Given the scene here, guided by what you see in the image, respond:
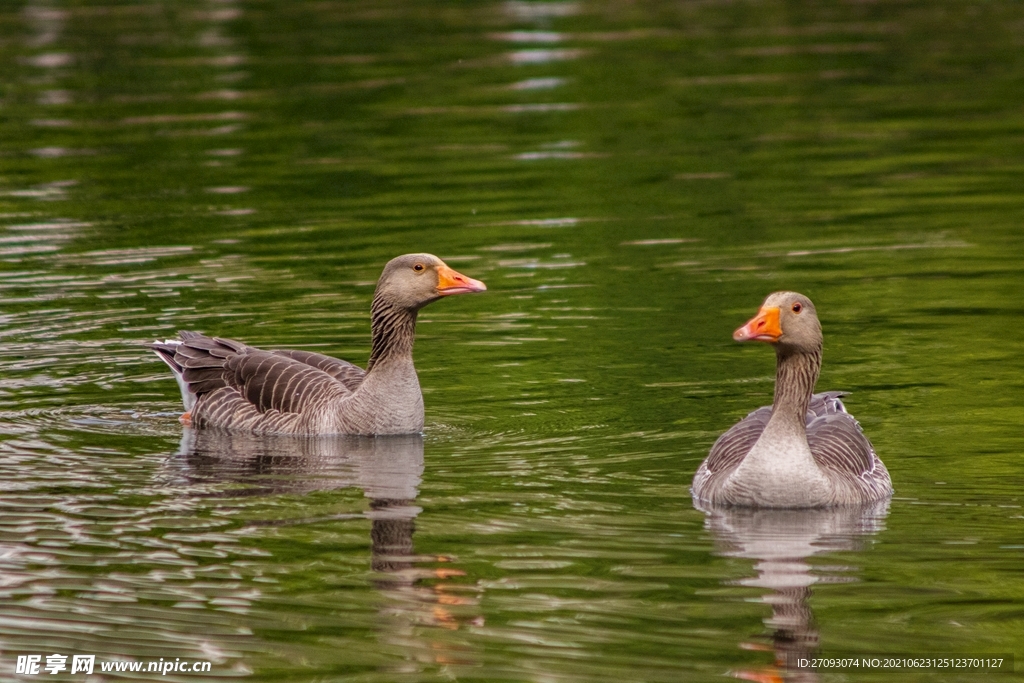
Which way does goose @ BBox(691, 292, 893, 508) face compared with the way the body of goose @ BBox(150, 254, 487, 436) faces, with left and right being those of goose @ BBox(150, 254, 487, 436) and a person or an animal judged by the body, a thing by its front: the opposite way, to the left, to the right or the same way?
to the right

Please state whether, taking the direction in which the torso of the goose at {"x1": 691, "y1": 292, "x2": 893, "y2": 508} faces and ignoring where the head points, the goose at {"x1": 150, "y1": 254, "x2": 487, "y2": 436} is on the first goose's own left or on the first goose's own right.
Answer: on the first goose's own right

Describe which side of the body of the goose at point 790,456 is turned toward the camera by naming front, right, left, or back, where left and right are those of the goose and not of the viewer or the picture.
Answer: front

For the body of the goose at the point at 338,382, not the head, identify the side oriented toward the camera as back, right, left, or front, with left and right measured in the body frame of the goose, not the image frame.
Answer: right

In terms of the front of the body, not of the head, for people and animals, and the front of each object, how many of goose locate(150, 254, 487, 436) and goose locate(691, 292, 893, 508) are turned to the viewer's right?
1

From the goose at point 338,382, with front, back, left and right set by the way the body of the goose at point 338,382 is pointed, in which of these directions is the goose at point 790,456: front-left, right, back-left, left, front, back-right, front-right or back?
front-right
